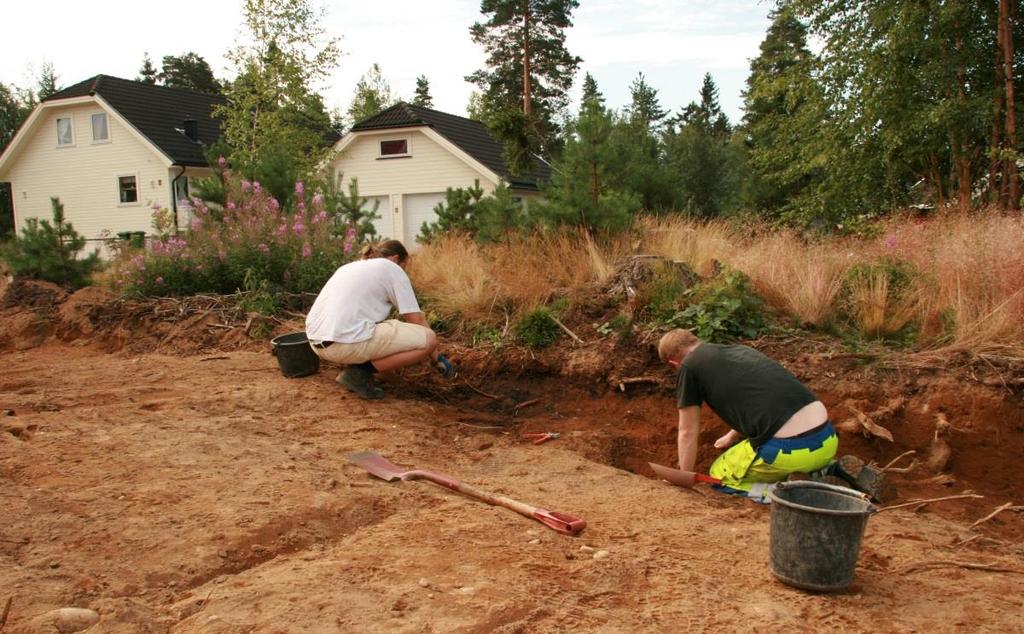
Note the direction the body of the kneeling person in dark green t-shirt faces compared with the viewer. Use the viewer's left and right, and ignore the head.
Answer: facing to the left of the viewer

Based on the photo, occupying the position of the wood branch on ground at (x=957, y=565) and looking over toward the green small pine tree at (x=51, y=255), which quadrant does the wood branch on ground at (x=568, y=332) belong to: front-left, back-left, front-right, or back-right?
front-right

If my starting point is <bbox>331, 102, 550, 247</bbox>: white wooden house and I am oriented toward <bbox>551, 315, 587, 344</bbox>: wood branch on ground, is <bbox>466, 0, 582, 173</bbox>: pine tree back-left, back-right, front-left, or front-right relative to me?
back-left

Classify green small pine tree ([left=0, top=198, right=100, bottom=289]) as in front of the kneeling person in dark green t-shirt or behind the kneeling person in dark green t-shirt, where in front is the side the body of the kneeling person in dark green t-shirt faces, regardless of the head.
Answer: in front

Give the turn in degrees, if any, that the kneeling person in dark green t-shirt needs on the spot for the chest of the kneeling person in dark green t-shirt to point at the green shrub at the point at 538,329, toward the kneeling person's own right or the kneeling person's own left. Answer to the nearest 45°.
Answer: approximately 45° to the kneeling person's own right

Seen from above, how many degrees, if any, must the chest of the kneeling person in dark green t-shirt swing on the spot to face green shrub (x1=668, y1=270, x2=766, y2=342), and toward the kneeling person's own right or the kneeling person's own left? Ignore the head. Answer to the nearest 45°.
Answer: approximately 90° to the kneeling person's own right

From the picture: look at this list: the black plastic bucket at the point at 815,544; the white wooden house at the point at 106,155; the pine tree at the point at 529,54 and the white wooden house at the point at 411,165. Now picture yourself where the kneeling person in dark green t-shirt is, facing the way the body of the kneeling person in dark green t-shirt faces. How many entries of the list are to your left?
1

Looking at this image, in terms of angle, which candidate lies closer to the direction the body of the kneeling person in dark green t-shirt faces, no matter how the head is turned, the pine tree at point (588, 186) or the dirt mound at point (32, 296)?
the dirt mound

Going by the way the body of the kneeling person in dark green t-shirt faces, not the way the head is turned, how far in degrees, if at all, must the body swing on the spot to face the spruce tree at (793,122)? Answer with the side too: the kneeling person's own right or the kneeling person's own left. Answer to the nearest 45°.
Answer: approximately 90° to the kneeling person's own right

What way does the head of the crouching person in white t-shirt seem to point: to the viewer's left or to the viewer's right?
to the viewer's right

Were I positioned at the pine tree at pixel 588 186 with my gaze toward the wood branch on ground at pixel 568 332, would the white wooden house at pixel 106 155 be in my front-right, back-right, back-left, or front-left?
back-right

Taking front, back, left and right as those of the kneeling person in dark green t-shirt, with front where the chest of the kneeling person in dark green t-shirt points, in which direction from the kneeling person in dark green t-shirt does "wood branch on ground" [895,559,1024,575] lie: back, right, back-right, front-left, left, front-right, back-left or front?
back-left
